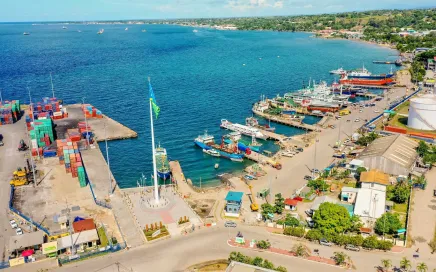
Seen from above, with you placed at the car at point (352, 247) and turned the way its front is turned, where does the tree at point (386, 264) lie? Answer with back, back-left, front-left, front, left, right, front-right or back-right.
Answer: front-right

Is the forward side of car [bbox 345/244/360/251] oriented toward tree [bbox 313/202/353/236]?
no

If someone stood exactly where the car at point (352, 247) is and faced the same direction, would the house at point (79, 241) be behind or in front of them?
behind

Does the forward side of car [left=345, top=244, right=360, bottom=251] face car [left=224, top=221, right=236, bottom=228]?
no

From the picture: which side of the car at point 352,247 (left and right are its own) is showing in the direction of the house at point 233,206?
back

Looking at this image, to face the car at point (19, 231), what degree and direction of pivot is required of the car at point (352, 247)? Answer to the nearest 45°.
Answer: approximately 180°

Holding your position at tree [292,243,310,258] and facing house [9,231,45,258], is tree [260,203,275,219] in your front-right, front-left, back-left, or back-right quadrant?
front-right

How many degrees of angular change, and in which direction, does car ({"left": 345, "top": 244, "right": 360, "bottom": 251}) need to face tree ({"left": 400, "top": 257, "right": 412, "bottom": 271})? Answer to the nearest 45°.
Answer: approximately 45° to its right

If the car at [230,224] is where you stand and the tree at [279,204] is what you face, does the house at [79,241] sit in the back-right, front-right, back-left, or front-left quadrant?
back-left

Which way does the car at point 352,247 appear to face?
to the viewer's right
